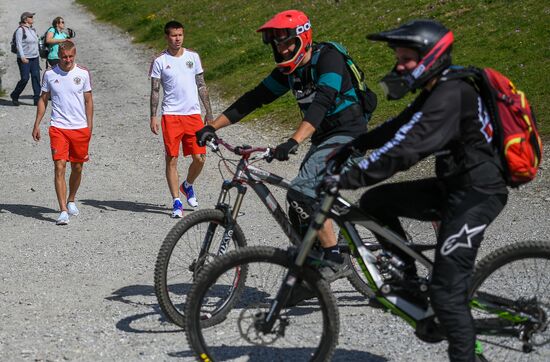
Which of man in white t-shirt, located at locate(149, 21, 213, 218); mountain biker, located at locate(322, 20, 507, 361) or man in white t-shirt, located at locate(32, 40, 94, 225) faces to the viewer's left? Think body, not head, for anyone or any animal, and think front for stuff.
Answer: the mountain biker

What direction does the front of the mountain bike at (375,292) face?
to the viewer's left

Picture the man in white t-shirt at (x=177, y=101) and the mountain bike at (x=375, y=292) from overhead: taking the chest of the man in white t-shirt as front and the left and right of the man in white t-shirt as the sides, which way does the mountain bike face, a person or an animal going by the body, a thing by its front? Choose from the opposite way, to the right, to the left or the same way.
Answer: to the right

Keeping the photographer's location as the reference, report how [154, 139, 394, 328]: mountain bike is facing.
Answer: facing the viewer and to the left of the viewer

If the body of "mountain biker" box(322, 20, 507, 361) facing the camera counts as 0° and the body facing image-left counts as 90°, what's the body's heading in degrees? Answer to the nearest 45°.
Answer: approximately 90°

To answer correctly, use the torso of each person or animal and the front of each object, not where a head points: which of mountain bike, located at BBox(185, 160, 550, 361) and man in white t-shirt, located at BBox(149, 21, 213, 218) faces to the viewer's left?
the mountain bike

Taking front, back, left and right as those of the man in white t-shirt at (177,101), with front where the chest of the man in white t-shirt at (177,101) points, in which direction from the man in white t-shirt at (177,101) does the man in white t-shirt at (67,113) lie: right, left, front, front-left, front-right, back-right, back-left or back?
right

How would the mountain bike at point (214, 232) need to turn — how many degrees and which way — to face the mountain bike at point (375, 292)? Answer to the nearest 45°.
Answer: approximately 90° to its left

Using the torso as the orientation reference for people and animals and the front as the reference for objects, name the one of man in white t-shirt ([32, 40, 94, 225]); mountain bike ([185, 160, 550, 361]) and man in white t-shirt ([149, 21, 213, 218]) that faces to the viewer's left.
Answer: the mountain bike

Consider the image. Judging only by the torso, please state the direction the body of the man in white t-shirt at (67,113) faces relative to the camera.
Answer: toward the camera

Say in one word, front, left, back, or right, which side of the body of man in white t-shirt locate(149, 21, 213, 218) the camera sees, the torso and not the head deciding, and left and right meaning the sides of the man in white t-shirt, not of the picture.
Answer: front

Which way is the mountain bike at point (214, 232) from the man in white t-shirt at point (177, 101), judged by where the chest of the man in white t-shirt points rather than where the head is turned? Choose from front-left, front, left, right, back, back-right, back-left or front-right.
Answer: front

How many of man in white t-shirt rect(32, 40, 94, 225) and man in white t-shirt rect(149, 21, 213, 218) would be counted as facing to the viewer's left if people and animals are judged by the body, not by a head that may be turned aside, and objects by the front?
0

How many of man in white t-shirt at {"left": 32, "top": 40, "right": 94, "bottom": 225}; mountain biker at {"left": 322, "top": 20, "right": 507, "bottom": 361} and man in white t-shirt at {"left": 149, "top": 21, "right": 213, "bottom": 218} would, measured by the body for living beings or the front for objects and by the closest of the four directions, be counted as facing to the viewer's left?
1
